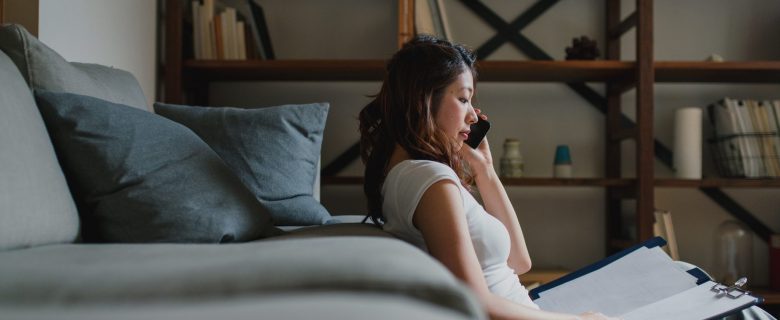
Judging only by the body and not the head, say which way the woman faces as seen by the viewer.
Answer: to the viewer's right

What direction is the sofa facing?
to the viewer's right

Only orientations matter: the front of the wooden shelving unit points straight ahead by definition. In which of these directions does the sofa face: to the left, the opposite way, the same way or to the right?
to the left

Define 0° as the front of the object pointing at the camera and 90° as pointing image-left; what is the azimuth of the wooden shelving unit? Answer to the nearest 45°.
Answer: approximately 0°

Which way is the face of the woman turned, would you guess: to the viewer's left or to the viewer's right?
to the viewer's right

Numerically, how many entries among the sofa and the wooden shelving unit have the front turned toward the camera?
1

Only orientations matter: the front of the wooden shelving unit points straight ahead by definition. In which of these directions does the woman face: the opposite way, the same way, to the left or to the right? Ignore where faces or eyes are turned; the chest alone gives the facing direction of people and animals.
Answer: to the left

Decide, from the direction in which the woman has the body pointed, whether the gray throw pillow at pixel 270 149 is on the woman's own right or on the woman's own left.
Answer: on the woman's own left
